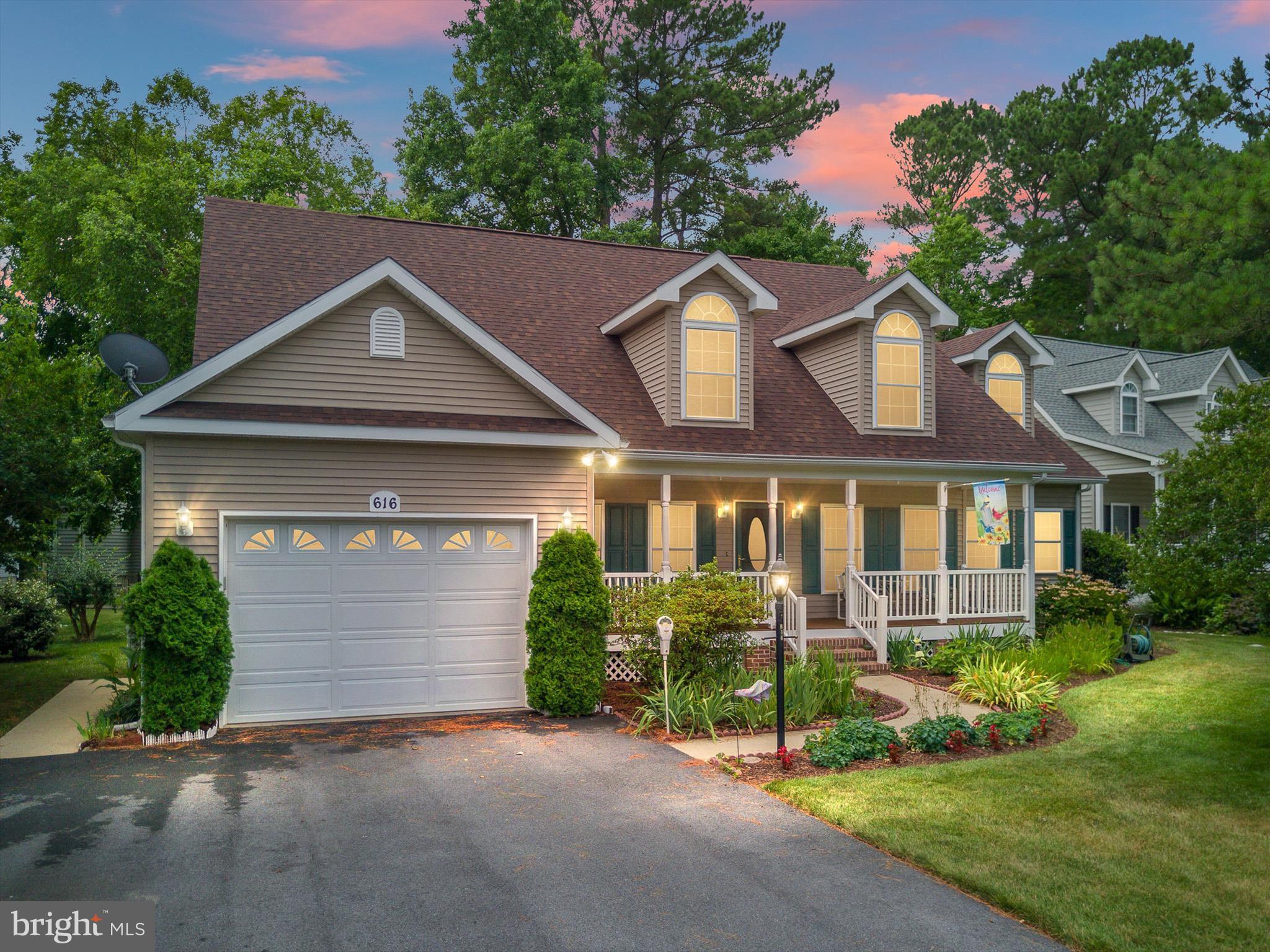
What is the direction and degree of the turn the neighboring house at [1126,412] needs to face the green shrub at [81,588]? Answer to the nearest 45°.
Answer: approximately 90° to its right

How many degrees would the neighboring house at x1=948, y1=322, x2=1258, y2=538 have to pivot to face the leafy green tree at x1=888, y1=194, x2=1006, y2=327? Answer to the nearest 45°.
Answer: approximately 180°

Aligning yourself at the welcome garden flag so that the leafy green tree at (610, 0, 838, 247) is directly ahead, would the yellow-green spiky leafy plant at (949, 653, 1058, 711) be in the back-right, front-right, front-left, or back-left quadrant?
back-left

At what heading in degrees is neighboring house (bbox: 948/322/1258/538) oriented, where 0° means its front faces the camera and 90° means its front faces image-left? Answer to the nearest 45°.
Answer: approximately 315°

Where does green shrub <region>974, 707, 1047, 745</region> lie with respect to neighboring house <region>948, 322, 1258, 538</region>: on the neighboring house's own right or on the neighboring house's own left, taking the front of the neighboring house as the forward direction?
on the neighboring house's own right

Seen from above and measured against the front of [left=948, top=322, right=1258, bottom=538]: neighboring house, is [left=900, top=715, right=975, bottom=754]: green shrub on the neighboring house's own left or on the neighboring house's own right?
on the neighboring house's own right

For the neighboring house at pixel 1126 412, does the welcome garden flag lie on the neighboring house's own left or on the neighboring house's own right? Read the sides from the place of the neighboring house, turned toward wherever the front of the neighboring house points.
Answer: on the neighboring house's own right

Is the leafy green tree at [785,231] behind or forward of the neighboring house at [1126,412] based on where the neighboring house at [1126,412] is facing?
behind

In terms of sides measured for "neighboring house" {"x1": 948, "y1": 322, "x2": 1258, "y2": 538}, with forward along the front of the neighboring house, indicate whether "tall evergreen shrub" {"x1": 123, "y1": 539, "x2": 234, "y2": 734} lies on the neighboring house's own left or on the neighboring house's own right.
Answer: on the neighboring house's own right

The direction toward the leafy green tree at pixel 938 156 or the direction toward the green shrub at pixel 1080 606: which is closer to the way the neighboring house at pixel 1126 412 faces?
the green shrub

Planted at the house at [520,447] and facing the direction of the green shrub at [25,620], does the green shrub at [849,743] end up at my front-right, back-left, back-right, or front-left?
back-left
